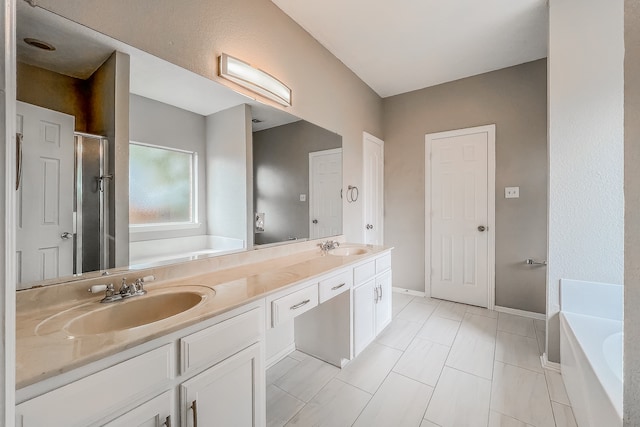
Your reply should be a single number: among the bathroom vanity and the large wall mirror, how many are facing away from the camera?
0

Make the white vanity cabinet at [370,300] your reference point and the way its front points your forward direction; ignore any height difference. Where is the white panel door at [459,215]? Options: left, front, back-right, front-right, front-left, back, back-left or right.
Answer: left

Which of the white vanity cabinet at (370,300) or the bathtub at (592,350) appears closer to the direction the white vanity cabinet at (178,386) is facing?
the bathtub

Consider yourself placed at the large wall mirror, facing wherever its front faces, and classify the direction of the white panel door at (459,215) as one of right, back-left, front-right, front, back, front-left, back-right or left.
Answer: front-left

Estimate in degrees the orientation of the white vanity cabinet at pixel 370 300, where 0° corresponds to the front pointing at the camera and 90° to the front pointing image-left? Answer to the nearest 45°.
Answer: approximately 315°

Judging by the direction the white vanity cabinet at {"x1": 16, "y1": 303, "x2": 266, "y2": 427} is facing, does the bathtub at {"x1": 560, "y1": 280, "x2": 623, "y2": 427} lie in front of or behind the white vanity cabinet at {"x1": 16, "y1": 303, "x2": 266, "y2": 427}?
in front

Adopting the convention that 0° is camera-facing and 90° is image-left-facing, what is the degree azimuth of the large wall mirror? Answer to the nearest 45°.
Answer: approximately 315°

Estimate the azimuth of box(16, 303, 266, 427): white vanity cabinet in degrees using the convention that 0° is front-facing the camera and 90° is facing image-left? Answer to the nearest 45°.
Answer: approximately 315°

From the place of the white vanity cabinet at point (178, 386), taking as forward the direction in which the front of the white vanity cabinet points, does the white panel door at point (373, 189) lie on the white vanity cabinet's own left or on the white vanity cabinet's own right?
on the white vanity cabinet's own left

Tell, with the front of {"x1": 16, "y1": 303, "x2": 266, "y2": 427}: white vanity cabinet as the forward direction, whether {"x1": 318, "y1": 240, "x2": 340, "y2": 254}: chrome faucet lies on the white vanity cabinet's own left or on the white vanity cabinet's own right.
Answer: on the white vanity cabinet's own left
